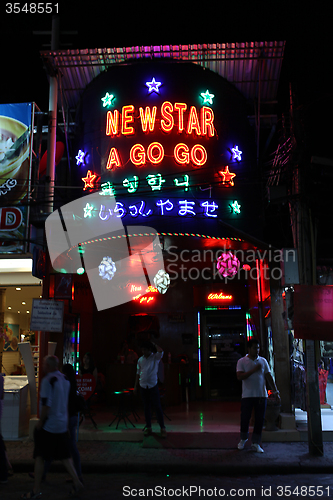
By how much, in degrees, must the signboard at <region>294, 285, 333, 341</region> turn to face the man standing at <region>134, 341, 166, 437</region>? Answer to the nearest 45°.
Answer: approximately 90° to its right

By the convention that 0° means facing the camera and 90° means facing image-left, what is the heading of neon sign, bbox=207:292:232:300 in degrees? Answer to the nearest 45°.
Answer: approximately 0°

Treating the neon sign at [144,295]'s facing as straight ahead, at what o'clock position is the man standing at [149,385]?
The man standing is roughly at 12 o'clock from the neon sign.

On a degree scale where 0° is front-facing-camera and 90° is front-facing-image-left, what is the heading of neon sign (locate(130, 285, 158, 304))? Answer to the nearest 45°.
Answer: approximately 0°

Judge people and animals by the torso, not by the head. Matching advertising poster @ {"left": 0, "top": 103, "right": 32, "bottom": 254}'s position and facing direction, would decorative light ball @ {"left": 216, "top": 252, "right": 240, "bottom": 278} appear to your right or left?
on your left

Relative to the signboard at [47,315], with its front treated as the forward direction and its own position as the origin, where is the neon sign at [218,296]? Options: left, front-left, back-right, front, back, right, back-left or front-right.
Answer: back-left
